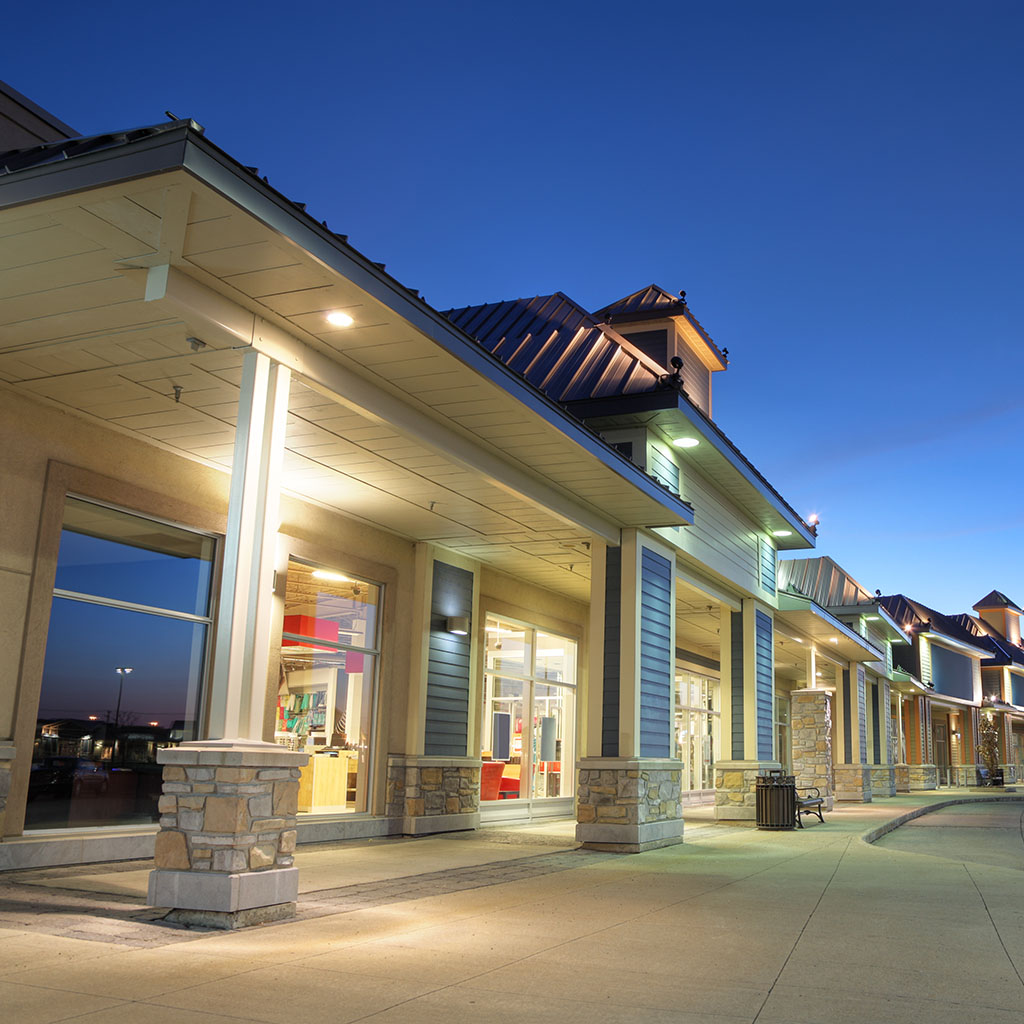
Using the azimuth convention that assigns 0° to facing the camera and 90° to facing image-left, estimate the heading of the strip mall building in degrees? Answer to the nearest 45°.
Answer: approximately 315°

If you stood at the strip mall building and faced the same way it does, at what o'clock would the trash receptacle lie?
The trash receptacle is roughly at 9 o'clock from the strip mall building.
